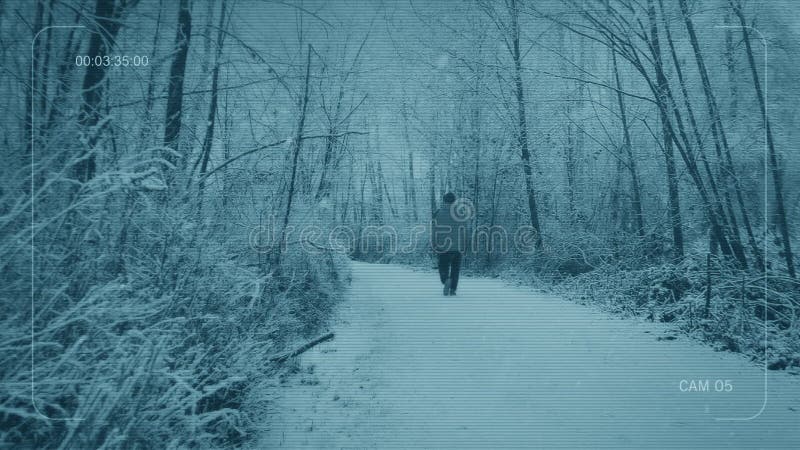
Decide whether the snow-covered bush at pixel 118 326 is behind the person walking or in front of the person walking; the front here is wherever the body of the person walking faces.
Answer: behind

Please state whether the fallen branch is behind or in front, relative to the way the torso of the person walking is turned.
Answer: behind

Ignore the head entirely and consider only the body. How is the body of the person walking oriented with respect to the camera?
away from the camera
